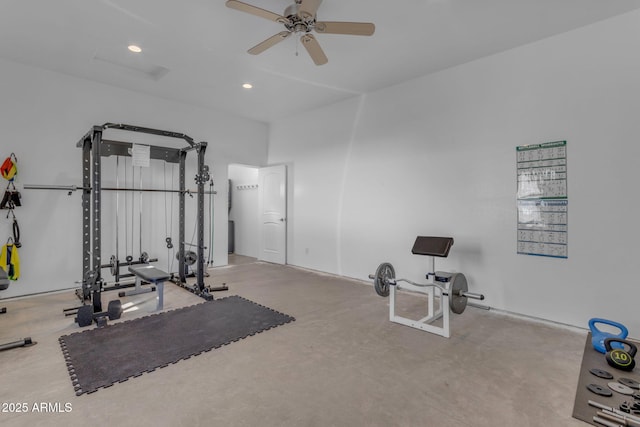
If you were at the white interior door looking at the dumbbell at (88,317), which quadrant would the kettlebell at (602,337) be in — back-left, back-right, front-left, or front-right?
front-left

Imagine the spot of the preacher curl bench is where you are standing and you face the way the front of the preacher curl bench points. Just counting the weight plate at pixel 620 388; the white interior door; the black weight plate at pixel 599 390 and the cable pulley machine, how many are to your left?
2

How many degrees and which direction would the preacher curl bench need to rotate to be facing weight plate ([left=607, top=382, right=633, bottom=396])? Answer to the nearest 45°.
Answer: approximately 90° to its left

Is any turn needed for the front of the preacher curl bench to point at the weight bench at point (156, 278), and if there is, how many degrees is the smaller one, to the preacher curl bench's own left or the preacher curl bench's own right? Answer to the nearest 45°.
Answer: approximately 45° to the preacher curl bench's own right

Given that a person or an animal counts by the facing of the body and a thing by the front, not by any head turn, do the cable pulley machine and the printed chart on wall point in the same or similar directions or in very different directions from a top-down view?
very different directions

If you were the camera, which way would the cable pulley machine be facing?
facing the viewer and to the right of the viewer

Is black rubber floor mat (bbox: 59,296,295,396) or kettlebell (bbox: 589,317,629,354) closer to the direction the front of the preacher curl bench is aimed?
the black rubber floor mat

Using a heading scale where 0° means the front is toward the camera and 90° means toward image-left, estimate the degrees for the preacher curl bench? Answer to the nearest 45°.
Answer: approximately 45°

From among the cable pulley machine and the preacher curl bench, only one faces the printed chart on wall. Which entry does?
the cable pulley machine

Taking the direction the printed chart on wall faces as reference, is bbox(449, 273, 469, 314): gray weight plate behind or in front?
in front

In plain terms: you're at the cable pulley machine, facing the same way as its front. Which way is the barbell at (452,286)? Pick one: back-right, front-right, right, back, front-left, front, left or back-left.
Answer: front

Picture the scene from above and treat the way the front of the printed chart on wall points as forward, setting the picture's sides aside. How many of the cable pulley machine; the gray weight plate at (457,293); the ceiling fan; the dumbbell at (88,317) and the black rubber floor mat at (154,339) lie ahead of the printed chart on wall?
5

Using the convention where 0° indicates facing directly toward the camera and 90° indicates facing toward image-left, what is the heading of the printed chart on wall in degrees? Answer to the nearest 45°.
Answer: approximately 45°
